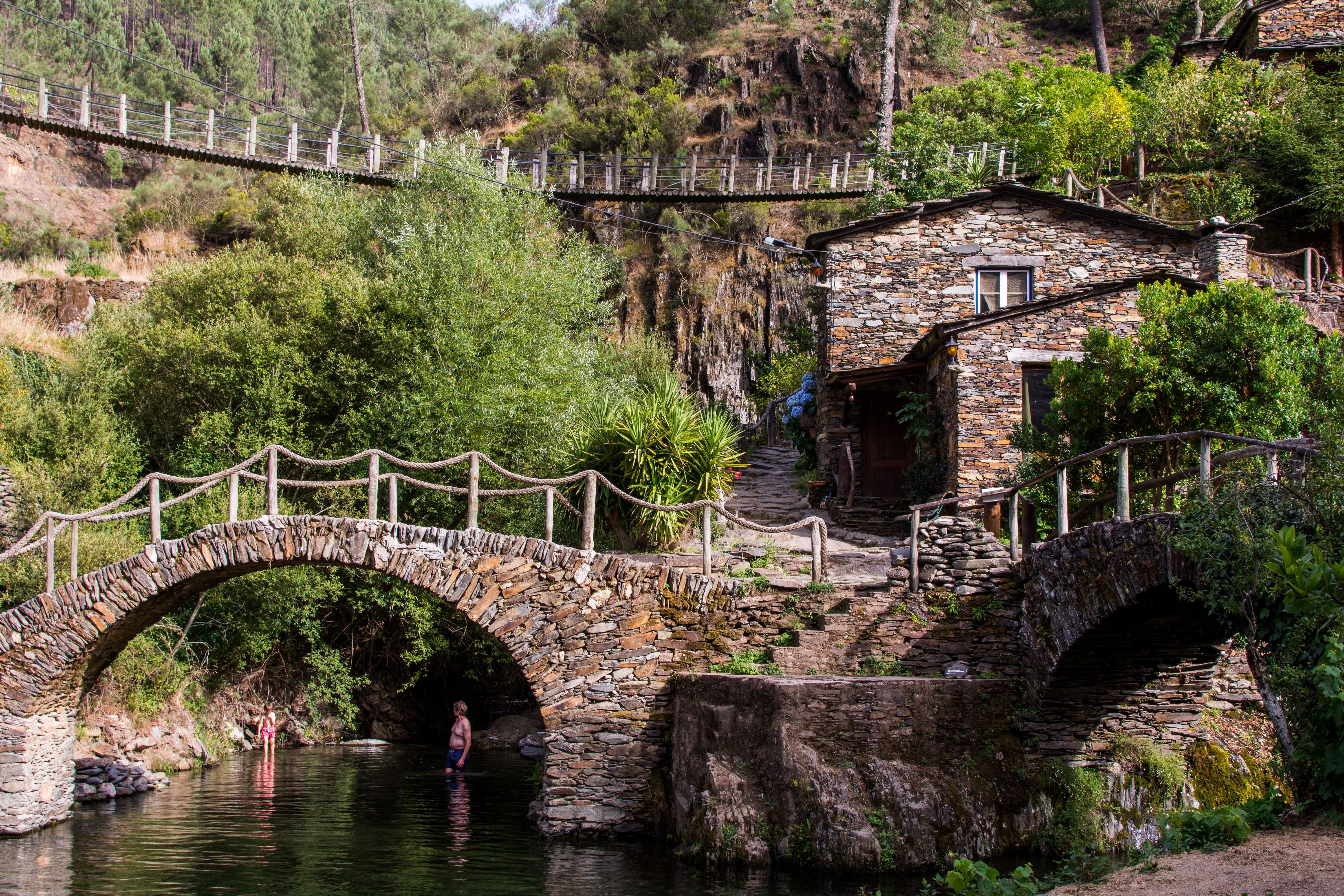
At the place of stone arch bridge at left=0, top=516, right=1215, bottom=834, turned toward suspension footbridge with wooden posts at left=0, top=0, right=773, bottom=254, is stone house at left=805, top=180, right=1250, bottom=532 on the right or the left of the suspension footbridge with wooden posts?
right

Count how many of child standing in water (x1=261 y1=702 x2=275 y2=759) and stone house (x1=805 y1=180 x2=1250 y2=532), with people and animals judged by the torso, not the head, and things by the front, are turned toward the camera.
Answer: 2

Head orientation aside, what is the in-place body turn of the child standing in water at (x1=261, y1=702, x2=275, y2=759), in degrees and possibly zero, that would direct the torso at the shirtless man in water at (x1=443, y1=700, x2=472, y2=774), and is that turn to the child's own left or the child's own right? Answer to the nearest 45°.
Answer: approximately 45° to the child's own left

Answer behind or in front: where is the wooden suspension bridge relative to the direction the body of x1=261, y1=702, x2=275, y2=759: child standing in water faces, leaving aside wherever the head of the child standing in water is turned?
behind

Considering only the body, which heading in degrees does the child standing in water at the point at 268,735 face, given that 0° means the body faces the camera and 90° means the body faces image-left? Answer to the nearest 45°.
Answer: approximately 0°

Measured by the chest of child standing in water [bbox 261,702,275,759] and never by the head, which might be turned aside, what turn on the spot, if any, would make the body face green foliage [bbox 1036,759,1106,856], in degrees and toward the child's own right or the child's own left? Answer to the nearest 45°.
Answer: approximately 45° to the child's own left

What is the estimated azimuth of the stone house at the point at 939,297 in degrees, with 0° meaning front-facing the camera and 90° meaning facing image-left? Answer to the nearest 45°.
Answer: approximately 0°
